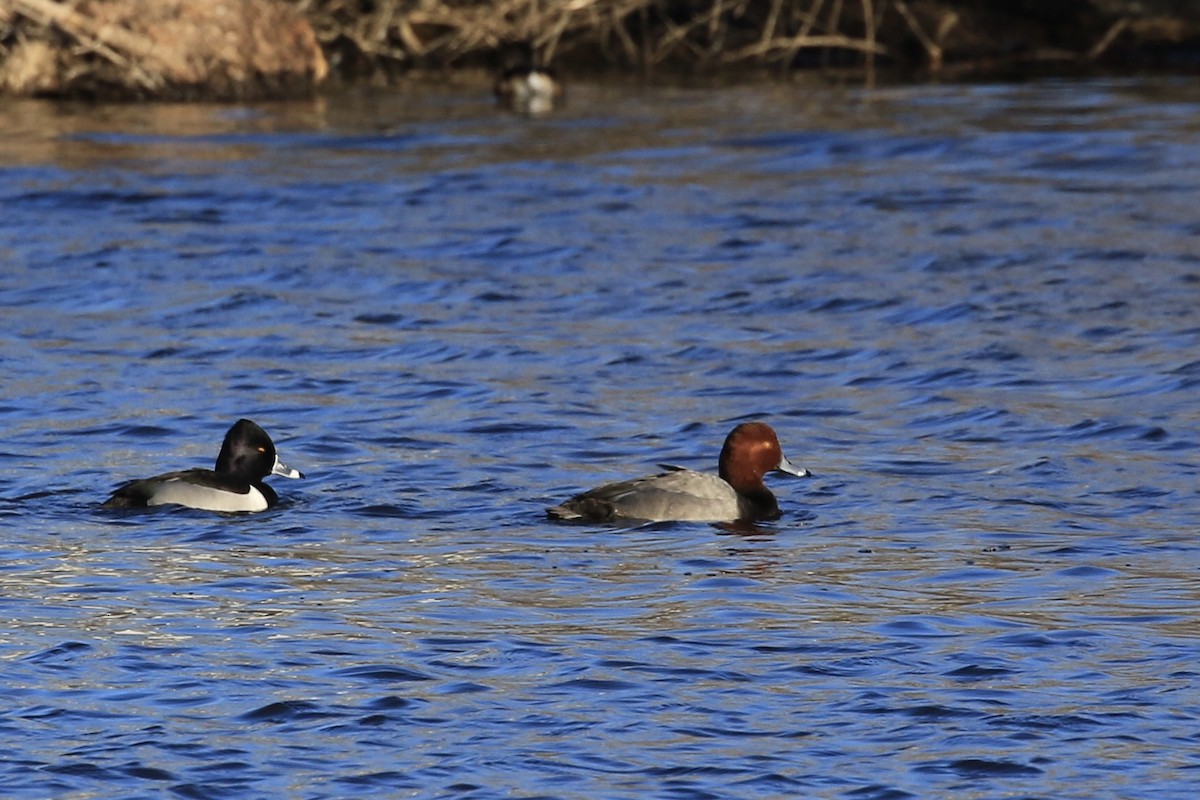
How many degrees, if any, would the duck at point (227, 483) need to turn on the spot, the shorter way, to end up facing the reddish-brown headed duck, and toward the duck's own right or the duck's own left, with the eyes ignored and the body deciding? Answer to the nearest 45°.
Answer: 0° — it already faces it

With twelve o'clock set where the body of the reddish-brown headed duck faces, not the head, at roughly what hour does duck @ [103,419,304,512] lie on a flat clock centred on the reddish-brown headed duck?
The duck is roughly at 6 o'clock from the reddish-brown headed duck.

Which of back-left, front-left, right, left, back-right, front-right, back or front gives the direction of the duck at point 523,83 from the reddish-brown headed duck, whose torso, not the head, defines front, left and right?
left

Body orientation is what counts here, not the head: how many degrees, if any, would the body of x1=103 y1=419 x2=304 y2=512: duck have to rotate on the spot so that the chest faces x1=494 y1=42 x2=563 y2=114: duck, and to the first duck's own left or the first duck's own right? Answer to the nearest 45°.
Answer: approximately 90° to the first duck's own left

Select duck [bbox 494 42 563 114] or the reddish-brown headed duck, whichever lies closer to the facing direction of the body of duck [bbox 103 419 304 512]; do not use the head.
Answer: the reddish-brown headed duck

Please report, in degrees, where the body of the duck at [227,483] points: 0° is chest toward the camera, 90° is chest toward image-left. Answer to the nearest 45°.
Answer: approximately 270°

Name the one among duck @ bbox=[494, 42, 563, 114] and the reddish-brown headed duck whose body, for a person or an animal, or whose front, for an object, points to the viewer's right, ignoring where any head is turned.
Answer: the reddish-brown headed duck

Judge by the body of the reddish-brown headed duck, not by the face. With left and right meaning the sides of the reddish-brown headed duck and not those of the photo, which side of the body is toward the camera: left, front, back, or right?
right
